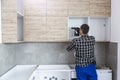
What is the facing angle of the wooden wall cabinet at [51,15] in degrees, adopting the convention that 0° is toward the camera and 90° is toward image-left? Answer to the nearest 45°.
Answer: approximately 0°
